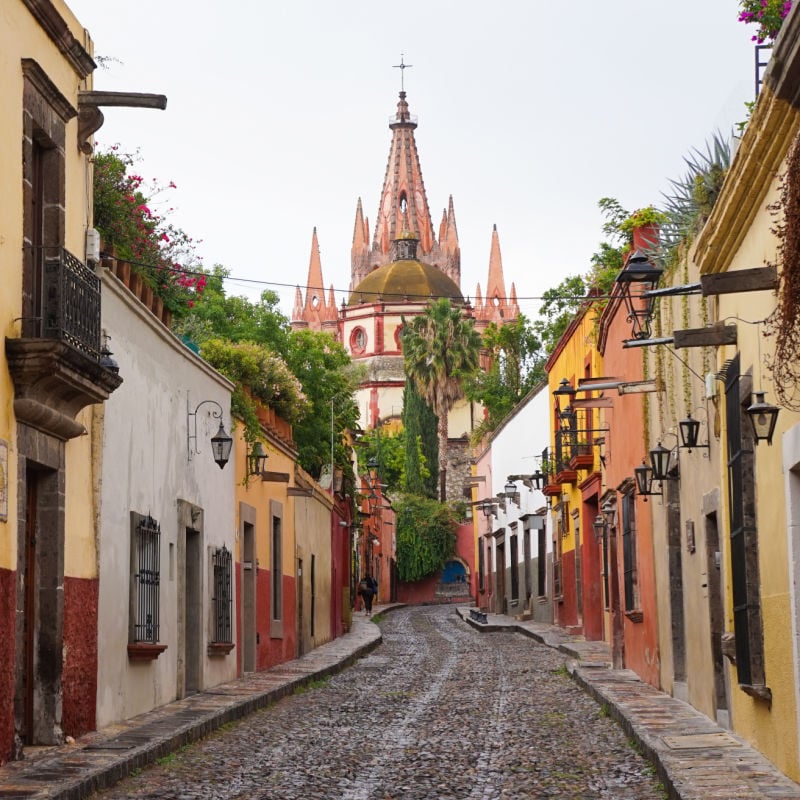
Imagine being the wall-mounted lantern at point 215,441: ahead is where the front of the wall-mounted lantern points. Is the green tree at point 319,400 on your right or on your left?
on your left

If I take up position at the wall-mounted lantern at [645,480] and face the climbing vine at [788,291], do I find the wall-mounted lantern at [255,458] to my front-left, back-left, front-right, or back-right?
back-right

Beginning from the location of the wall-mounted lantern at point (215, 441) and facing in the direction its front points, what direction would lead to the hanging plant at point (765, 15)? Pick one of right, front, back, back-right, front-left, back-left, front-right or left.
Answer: front-right

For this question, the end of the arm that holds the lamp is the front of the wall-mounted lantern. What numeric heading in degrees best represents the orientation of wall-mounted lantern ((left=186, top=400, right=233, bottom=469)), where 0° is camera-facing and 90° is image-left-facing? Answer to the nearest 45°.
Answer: approximately 270°

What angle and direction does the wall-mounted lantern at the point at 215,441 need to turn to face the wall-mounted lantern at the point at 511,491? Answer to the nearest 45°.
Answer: approximately 90° to its left

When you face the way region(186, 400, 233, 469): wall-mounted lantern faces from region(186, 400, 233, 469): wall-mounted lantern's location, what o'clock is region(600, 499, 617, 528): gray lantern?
The gray lantern is roughly at 11 o'clock from the wall-mounted lantern.

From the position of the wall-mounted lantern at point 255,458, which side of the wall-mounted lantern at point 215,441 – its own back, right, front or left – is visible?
left

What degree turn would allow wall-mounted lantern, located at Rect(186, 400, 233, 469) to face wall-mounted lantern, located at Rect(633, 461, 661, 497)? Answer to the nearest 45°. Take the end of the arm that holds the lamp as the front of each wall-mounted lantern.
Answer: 0° — it already faces it

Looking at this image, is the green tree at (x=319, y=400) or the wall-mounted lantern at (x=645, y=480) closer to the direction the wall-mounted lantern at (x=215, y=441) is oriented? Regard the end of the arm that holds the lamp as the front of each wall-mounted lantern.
the wall-mounted lantern
